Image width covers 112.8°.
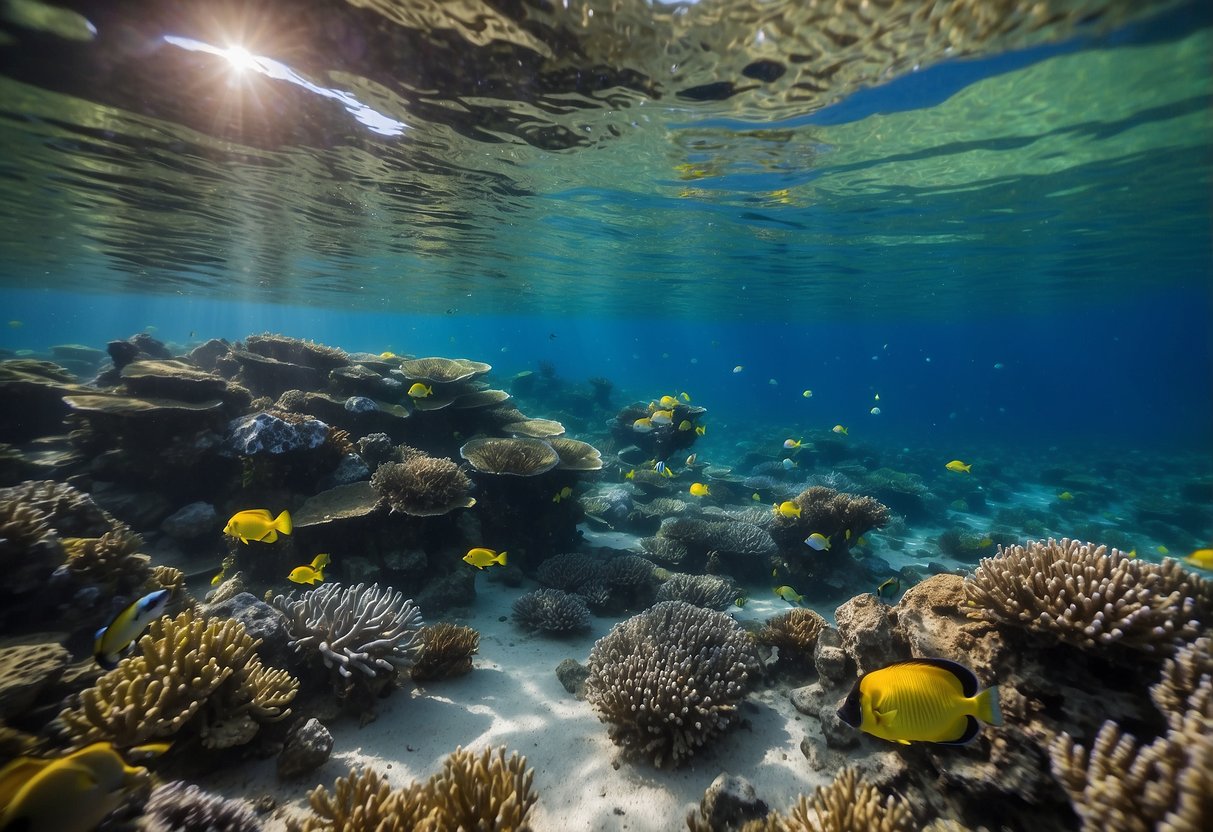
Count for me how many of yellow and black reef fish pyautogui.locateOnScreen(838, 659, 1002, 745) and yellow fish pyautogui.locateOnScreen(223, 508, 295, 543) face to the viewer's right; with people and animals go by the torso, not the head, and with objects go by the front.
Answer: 0

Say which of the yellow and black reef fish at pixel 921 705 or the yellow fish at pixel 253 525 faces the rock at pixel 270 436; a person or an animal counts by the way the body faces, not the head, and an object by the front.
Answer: the yellow and black reef fish

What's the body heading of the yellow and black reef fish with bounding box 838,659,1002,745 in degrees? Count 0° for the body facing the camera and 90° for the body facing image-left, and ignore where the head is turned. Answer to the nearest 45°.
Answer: approximately 90°

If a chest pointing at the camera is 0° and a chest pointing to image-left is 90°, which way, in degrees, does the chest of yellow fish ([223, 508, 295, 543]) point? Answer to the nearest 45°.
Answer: approximately 90°
